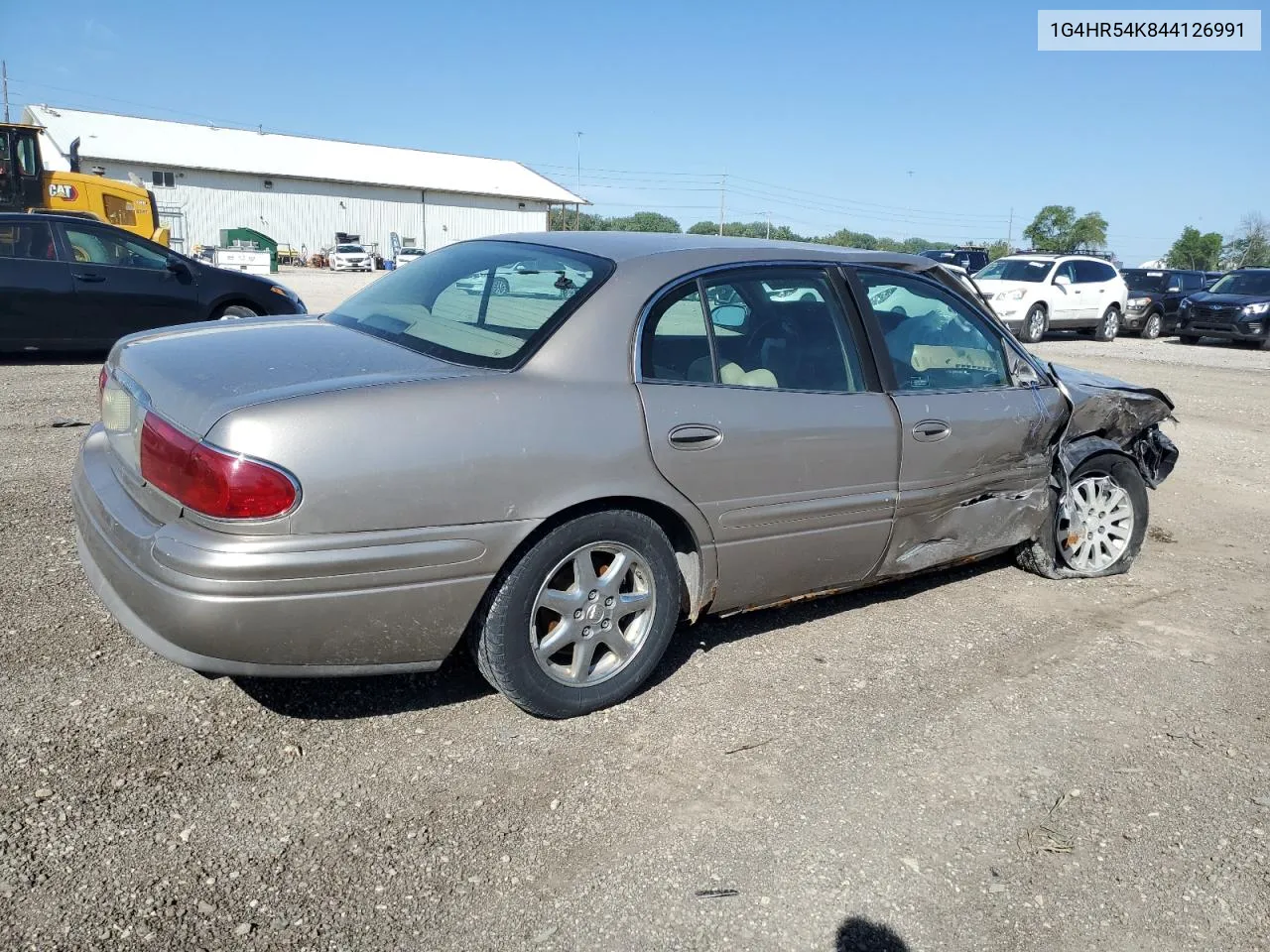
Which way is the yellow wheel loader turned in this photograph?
to the viewer's left

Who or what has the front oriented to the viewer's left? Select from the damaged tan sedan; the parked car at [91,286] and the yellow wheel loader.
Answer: the yellow wheel loader

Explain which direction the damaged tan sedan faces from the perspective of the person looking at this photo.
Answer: facing away from the viewer and to the right of the viewer

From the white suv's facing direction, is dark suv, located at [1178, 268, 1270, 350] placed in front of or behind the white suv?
behind

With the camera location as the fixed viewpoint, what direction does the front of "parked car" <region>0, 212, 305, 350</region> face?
facing to the right of the viewer

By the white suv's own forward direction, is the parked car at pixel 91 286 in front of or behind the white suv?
in front

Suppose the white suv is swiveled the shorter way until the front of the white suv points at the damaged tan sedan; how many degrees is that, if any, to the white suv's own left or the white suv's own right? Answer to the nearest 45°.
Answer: approximately 45° to the white suv's own left

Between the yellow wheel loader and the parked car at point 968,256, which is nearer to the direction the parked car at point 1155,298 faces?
the yellow wheel loader

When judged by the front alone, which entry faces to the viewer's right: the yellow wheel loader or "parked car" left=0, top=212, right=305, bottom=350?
the parked car
